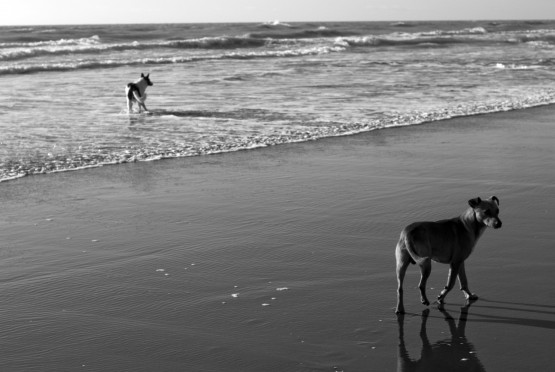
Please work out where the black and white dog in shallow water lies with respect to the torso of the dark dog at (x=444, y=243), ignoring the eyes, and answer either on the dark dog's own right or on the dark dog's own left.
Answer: on the dark dog's own left

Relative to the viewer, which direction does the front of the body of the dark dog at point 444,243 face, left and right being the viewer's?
facing away from the viewer and to the right of the viewer
